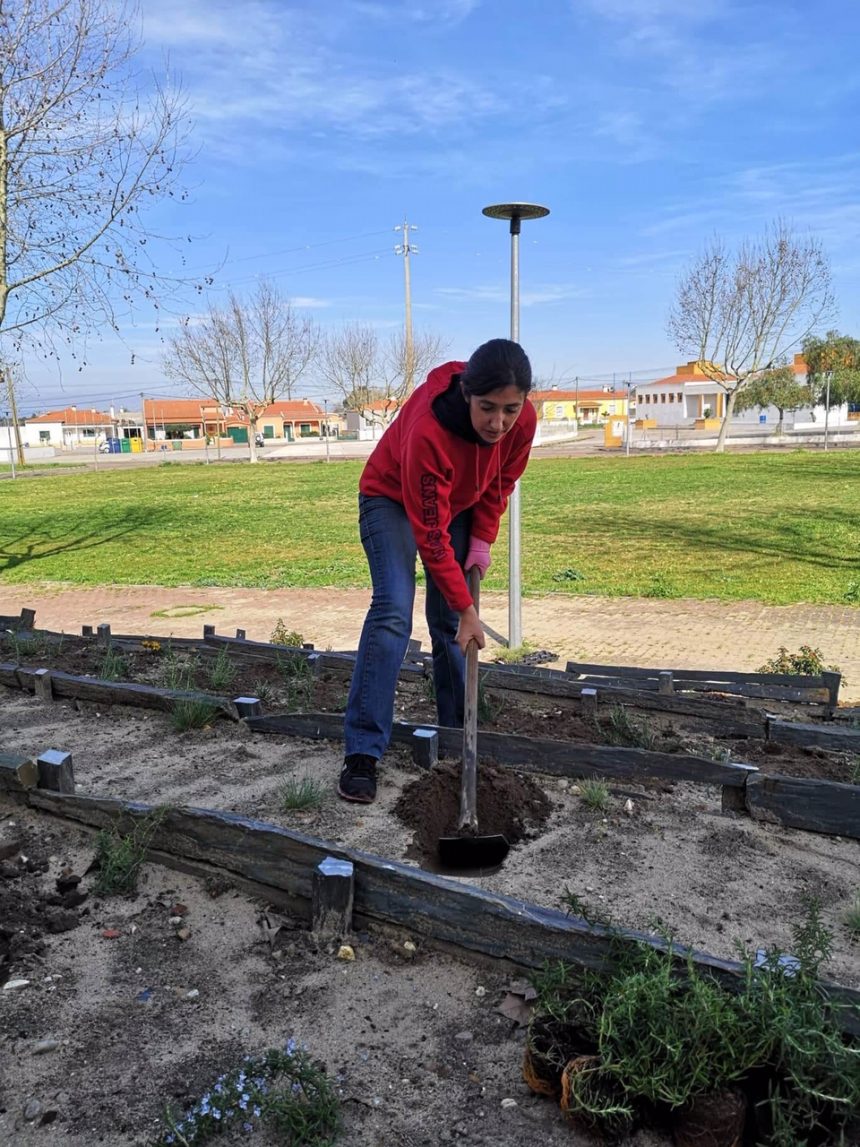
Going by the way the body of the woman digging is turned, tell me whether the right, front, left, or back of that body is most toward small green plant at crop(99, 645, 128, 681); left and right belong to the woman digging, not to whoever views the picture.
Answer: back

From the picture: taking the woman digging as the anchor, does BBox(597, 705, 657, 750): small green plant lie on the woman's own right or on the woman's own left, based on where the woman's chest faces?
on the woman's own left

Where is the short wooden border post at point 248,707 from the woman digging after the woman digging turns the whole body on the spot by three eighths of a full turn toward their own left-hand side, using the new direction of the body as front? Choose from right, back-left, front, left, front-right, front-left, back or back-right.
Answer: front-left

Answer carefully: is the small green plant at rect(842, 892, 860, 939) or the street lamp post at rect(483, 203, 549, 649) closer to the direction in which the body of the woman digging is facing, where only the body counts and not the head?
the small green plant

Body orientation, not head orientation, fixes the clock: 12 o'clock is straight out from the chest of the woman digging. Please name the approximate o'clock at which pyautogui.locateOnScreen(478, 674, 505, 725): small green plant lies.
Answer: The small green plant is roughly at 8 o'clock from the woman digging.

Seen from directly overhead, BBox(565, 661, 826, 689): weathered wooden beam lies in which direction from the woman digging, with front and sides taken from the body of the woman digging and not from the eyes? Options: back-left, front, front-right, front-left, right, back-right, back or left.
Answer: left

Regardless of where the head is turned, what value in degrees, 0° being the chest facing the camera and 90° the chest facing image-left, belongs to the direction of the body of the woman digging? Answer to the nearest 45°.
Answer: approximately 315°

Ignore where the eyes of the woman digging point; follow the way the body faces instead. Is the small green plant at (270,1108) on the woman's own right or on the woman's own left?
on the woman's own right

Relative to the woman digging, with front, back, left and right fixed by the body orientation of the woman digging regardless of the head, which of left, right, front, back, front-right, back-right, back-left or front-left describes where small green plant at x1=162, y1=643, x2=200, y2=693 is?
back

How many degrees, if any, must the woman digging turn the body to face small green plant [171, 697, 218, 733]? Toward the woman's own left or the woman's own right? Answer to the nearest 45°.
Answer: approximately 180°

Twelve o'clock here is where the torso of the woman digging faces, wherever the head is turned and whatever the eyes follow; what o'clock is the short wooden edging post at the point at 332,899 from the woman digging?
The short wooden edging post is roughly at 2 o'clock from the woman digging.

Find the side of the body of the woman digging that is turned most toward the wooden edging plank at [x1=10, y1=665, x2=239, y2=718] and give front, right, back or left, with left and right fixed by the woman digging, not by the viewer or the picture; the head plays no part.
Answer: back
